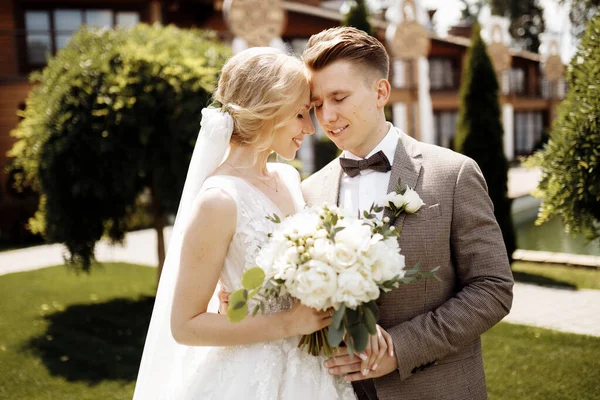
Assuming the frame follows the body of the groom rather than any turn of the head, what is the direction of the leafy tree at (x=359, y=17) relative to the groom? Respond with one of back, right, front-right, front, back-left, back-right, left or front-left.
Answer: back-right

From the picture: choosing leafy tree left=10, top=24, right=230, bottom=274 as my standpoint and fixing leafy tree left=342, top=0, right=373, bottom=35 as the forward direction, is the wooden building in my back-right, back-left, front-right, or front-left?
front-left

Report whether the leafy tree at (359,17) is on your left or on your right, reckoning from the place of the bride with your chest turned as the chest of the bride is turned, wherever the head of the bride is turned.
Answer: on your left

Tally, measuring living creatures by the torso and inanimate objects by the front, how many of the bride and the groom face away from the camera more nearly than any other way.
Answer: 0

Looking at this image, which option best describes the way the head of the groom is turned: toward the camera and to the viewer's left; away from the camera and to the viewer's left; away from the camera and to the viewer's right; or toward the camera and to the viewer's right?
toward the camera and to the viewer's left

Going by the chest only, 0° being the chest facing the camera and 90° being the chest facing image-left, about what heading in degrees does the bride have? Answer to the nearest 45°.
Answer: approximately 315°

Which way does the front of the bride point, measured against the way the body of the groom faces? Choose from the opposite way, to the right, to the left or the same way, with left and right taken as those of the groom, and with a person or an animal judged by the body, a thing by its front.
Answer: to the left

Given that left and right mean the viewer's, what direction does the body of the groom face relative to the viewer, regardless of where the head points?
facing the viewer and to the left of the viewer

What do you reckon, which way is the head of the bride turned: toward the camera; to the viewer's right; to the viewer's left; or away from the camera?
to the viewer's right
